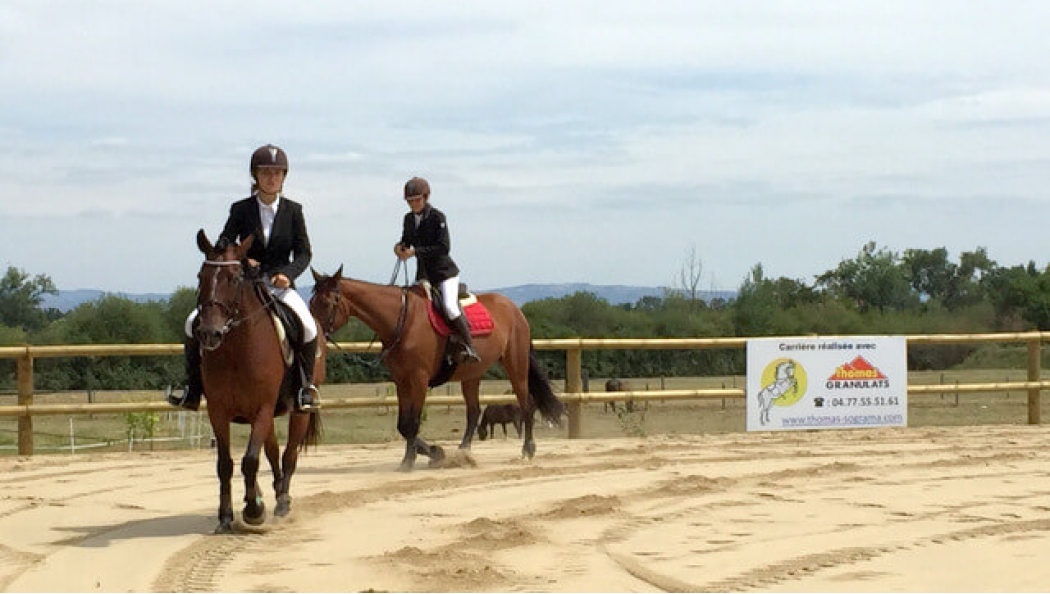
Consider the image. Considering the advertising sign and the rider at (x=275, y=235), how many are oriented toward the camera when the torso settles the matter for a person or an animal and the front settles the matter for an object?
2

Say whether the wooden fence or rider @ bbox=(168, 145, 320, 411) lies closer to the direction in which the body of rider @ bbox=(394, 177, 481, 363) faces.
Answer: the rider

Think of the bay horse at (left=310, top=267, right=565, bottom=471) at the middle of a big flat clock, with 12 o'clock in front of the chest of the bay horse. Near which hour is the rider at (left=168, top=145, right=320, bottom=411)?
The rider is roughly at 11 o'clock from the bay horse.

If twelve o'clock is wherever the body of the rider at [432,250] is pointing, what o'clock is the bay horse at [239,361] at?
The bay horse is roughly at 11 o'clock from the rider.

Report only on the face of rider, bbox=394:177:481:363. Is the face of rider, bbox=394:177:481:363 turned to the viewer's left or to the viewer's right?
to the viewer's left

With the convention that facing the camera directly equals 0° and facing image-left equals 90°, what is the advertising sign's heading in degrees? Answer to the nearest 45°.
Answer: approximately 0°

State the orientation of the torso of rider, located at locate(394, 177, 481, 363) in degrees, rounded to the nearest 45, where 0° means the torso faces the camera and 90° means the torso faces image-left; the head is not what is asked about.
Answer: approximately 45°

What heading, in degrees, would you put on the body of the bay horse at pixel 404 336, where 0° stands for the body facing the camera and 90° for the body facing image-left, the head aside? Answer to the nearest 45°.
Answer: approximately 45°

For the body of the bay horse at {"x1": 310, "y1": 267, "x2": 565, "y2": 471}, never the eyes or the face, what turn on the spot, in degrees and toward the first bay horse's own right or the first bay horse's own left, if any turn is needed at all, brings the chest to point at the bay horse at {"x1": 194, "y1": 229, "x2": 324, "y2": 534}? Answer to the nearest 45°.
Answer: approximately 45° to the first bay horse's own left

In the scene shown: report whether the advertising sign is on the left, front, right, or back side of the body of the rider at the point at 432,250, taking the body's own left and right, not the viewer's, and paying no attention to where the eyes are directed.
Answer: back

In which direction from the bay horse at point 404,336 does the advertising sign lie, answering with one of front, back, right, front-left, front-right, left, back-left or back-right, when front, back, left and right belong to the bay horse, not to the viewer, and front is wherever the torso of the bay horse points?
back
